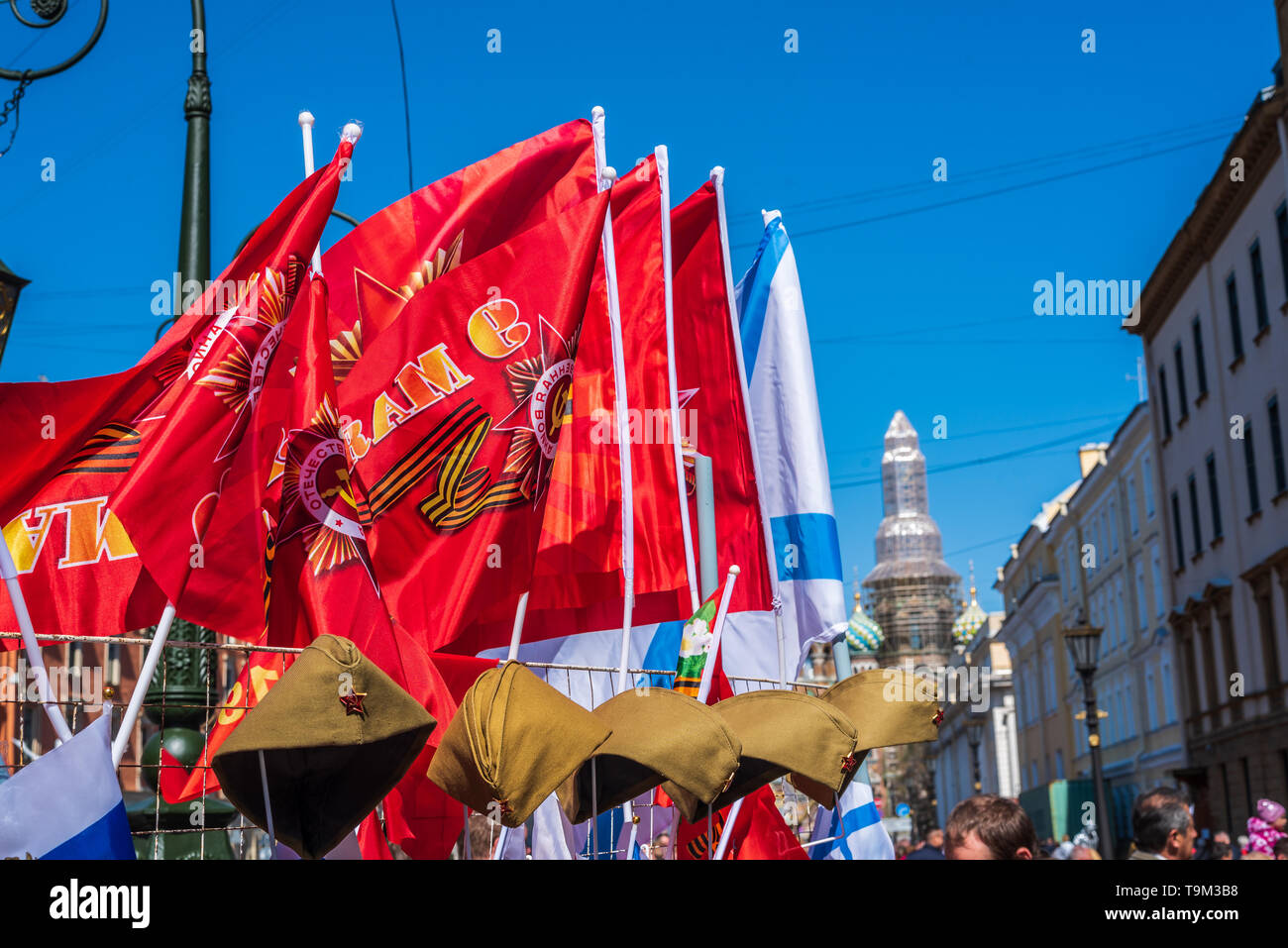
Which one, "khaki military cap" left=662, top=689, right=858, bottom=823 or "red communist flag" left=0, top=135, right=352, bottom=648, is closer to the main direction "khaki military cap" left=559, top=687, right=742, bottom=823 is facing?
the khaki military cap

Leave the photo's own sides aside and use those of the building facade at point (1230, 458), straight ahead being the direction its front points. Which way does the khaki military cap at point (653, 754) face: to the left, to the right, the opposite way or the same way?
the opposite way

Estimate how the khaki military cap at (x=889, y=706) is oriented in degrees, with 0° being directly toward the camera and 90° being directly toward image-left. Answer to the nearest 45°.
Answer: approximately 270°

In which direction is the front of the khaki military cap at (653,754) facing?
to the viewer's right

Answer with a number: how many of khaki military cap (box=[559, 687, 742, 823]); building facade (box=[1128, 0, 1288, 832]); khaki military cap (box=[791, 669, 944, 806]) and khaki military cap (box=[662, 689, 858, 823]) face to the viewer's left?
1

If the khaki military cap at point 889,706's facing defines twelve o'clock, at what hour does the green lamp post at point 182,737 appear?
The green lamp post is roughly at 6 o'clock from the khaki military cap.

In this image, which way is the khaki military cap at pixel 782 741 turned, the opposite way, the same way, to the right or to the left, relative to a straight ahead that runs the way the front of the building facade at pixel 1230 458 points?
the opposite way

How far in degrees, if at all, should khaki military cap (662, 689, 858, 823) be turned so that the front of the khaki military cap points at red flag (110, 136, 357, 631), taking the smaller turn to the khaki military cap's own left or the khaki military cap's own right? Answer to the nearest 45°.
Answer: approximately 180°

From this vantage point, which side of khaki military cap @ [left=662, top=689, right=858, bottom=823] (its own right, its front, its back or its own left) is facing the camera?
right

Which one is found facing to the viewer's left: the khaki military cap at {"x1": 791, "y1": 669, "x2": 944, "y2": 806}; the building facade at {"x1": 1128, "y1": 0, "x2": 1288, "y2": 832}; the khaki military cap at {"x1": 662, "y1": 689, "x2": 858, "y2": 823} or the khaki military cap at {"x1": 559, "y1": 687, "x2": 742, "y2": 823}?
the building facade
